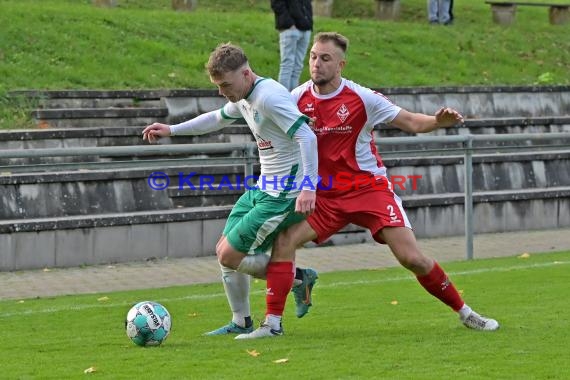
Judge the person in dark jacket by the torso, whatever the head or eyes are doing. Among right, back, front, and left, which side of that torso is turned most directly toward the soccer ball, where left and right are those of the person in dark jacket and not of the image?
front

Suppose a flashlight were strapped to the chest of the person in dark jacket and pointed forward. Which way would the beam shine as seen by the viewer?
toward the camera

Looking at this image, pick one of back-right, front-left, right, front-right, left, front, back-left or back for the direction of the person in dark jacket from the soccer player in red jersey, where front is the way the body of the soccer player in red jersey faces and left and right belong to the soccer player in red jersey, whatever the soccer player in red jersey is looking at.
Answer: back-right

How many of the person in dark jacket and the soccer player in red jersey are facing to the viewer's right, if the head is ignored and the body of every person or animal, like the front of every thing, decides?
0

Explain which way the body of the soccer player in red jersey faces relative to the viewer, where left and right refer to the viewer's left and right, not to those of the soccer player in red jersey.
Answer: facing the viewer and to the left of the viewer

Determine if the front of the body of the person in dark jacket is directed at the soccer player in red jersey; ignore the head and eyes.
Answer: yes

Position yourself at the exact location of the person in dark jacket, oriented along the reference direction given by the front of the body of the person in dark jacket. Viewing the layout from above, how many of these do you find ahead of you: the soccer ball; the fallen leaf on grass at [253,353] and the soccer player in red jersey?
3
